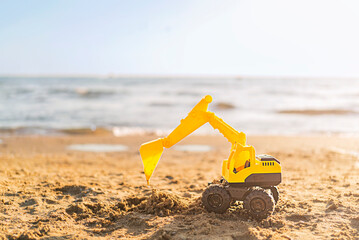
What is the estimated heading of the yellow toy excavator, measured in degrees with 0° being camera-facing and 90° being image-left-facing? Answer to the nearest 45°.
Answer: approximately 90°
